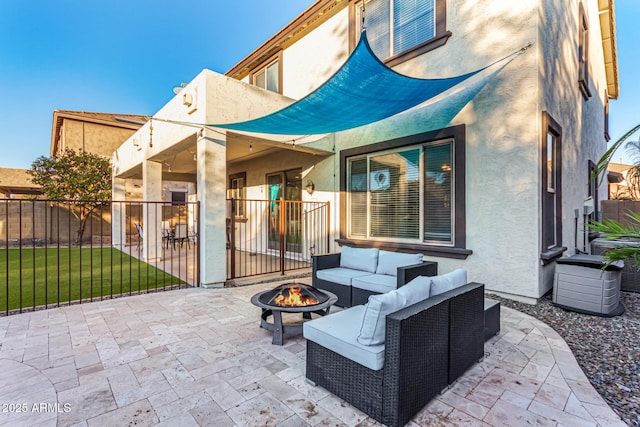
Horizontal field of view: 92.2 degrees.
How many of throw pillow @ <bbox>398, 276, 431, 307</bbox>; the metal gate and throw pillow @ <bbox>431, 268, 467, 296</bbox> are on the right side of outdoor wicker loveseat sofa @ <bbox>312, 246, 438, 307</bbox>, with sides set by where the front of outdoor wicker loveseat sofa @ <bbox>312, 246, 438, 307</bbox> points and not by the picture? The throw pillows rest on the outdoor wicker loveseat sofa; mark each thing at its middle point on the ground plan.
1

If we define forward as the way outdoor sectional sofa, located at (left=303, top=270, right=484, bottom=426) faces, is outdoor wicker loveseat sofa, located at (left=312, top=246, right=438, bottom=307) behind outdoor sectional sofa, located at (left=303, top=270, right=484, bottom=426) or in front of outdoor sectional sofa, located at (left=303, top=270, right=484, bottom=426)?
in front

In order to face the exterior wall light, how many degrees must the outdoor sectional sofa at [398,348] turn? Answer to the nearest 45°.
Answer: approximately 45° to its right

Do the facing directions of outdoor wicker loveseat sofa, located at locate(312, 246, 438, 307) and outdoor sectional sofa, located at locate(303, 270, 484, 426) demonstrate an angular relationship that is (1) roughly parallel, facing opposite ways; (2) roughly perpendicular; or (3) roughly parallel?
roughly perpendicular

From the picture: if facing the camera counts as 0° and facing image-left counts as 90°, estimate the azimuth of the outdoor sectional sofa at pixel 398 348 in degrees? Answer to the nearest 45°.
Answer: approximately 135°

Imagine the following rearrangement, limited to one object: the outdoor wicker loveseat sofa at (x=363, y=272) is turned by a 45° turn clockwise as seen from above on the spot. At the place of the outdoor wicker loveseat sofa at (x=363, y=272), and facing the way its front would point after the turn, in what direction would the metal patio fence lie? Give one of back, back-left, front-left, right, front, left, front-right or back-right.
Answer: front

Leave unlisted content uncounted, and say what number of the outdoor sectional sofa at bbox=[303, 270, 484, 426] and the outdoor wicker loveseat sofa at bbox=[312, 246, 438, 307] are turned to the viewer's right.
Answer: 0

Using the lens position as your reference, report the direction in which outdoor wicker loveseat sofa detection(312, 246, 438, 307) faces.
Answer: facing the viewer and to the left of the viewer

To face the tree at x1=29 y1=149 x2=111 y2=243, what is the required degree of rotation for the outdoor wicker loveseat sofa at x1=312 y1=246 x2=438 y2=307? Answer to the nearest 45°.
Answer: approximately 90° to its right

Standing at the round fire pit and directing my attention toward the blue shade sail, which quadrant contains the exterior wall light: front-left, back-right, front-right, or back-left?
front-left

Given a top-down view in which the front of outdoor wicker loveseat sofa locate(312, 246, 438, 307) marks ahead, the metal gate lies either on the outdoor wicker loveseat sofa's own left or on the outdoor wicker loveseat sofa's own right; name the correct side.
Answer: on the outdoor wicker loveseat sofa's own right

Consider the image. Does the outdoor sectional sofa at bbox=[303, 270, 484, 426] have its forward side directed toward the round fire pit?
yes

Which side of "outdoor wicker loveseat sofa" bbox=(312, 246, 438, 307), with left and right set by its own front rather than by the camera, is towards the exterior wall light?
right

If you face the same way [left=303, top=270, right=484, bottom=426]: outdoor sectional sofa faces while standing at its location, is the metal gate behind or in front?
in front
